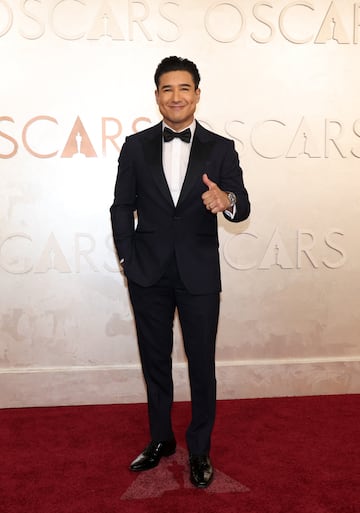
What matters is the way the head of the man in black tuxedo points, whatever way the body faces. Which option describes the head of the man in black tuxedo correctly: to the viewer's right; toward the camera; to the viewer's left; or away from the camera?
toward the camera

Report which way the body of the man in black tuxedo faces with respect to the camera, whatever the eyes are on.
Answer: toward the camera
